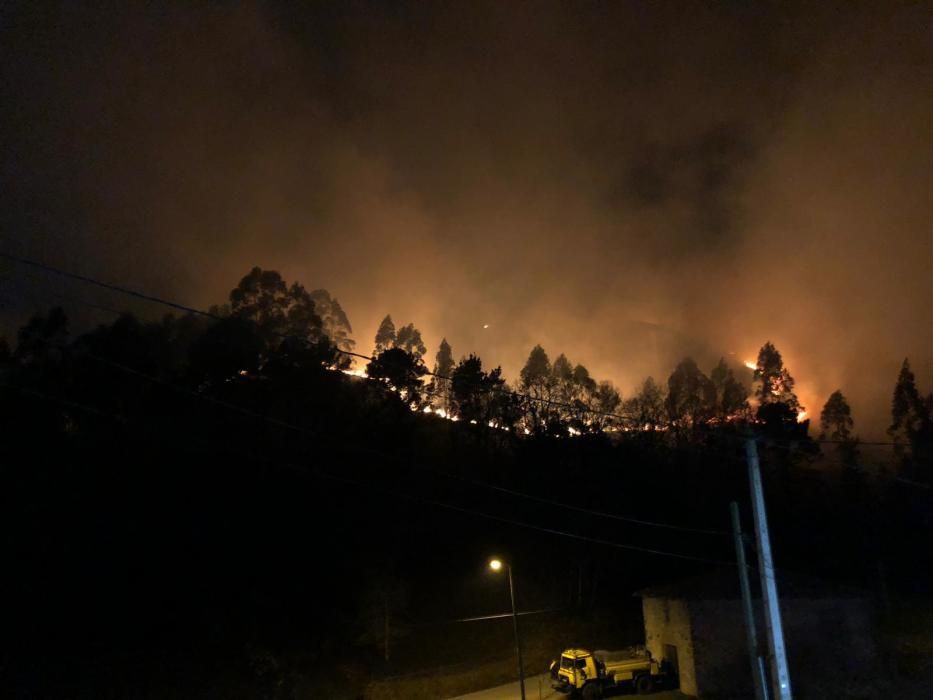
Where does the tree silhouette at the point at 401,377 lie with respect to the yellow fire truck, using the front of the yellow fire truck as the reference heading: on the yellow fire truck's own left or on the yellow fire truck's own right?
on the yellow fire truck's own right

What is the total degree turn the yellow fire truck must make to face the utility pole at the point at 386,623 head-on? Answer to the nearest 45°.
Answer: approximately 45° to its right

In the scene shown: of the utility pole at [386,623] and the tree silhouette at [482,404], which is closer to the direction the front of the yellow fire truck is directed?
the utility pole

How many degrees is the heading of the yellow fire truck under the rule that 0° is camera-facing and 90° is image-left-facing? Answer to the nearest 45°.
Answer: approximately 45°

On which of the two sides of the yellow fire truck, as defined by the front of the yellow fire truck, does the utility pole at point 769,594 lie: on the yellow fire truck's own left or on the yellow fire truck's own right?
on the yellow fire truck's own left

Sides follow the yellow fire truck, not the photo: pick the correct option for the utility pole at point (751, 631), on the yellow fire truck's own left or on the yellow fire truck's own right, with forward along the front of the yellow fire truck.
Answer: on the yellow fire truck's own left
